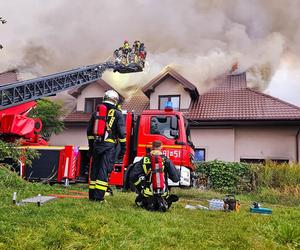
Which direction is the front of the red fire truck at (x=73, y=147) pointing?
to the viewer's right

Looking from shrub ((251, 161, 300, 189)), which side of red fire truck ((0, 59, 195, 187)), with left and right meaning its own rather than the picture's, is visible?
front

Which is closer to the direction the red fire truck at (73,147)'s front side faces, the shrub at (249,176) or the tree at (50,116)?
the shrub

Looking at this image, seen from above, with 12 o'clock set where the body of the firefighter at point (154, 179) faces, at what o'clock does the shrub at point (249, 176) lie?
The shrub is roughly at 1 o'clock from the firefighter.

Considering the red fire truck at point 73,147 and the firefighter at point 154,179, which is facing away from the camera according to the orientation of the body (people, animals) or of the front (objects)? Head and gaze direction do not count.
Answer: the firefighter

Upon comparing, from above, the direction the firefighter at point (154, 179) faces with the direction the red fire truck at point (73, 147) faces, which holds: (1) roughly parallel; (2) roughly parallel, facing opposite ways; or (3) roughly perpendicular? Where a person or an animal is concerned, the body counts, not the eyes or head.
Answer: roughly perpendicular

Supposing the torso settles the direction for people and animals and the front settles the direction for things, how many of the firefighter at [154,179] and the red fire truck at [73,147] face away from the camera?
1

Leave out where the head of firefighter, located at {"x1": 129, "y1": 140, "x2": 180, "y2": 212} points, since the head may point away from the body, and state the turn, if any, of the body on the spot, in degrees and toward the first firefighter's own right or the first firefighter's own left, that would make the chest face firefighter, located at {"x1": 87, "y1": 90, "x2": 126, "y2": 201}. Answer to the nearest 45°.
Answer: approximately 90° to the first firefighter's own left

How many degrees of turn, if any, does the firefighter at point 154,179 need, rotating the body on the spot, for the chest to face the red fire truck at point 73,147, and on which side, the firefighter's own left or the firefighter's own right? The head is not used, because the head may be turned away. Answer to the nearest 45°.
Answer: approximately 45° to the firefighter's own left

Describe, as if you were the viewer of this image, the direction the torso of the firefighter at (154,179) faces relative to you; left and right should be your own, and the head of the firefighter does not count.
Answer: facing away from the viewer

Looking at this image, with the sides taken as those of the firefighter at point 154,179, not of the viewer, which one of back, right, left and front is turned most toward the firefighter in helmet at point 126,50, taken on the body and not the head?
front

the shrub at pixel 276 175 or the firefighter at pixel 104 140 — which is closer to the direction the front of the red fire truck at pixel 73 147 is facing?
the shrub
